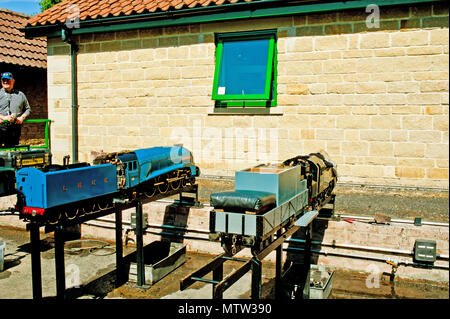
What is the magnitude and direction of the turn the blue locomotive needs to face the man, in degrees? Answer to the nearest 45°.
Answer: approximately 90° to its left

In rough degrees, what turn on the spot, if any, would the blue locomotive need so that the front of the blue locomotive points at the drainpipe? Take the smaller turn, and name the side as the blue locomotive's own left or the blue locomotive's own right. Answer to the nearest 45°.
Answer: approximately 45° to the blue locomotive's own left

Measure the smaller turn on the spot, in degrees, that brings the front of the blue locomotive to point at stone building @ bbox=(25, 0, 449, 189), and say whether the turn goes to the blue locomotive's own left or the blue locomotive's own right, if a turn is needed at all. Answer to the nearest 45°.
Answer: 0° — it already faces it

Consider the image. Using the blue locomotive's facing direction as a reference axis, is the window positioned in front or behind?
in front

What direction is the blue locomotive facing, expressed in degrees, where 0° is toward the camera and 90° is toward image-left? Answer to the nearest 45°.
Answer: approximately 225°
